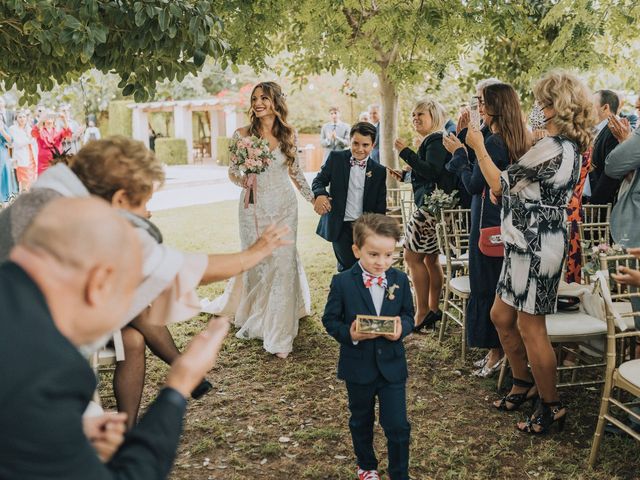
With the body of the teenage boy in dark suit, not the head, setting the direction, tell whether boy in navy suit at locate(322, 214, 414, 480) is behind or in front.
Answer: in front

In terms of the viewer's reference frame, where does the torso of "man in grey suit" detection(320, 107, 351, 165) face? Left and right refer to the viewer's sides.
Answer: facing the viewer

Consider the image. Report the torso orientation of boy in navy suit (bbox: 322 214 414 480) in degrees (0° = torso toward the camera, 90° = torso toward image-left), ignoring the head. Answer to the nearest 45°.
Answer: approximately 0°

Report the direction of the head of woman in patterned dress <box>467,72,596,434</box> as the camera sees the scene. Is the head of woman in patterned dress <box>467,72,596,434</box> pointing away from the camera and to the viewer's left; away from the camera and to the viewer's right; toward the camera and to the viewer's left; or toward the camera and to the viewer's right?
away from the camera and to the viewer's left

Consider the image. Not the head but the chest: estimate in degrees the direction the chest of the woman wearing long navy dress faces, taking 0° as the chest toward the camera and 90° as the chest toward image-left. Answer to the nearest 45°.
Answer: approximately 90°

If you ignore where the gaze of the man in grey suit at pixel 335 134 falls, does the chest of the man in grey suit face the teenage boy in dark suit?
yes

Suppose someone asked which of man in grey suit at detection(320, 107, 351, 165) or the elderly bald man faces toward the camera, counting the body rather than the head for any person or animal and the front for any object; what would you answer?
the man in grey suit

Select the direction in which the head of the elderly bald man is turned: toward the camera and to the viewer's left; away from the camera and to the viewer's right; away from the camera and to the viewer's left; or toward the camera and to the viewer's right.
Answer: away from the camera and to the viewer's right

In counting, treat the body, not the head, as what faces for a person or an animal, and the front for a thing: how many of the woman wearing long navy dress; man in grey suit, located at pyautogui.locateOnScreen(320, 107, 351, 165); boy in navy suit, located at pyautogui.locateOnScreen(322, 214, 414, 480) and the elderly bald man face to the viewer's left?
1

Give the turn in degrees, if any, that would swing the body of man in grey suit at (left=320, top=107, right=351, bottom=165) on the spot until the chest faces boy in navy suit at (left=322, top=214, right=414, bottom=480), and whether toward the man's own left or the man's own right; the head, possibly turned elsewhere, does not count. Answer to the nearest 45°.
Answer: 0° — they already face them

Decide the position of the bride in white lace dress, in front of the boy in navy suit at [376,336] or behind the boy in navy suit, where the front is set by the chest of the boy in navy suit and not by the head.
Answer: behind

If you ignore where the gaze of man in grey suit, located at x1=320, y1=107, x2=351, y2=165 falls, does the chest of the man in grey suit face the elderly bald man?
yes

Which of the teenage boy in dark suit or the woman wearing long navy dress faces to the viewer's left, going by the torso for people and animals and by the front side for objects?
the woman wearing long navy dress

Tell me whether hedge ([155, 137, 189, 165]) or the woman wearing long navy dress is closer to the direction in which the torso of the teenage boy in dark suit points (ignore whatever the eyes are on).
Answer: the woman wearing long navy dress

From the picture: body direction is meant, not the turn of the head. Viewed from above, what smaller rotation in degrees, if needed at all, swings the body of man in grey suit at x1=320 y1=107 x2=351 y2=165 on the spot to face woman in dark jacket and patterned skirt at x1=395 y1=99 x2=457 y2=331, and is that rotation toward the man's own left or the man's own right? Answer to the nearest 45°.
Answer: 0° — they already face them

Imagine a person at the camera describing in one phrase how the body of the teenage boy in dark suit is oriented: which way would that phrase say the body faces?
toward the camera
